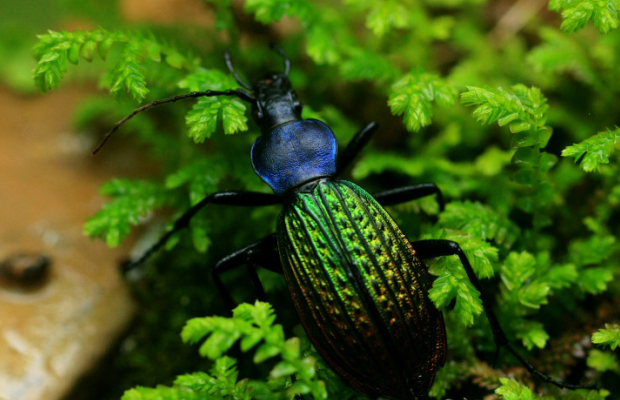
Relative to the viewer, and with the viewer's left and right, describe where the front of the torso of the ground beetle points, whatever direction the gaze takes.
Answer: facing away from the viewer and to the left of the viewer
